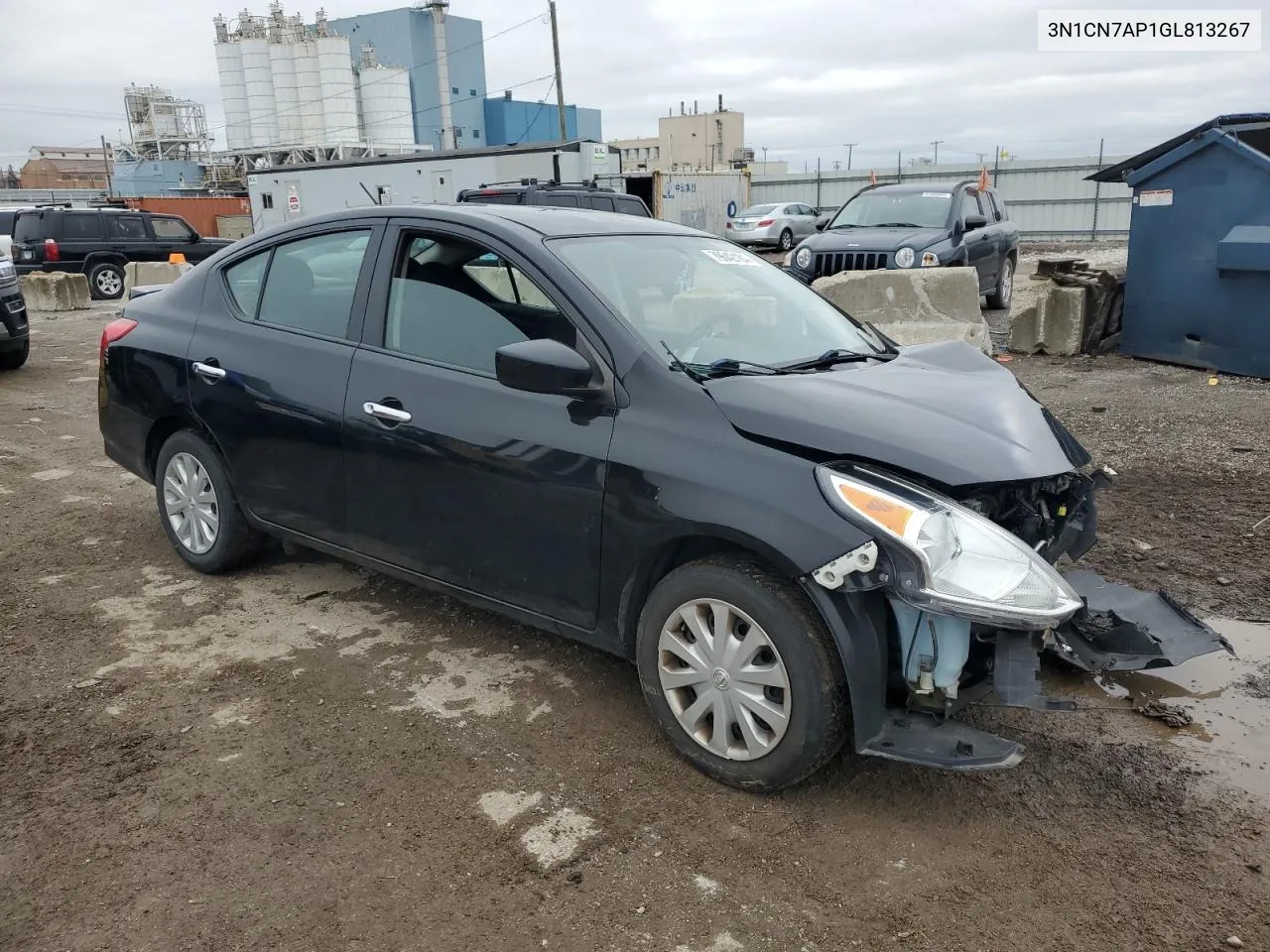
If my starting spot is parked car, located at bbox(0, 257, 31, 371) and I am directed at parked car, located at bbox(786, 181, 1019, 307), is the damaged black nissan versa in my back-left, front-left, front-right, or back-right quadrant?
front-right

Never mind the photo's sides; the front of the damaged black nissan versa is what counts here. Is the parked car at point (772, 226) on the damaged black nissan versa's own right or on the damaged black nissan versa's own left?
on the damaged black nissan versa's own left

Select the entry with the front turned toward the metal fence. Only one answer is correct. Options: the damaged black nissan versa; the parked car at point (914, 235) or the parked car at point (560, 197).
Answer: the parked car at point (560, 197)

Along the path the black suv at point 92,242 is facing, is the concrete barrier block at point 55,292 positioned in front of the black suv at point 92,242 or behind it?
behind

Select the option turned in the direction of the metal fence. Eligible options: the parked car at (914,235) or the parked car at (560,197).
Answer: the parked car at (560,197)

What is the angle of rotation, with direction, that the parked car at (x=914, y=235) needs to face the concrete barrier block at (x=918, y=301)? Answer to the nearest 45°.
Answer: approximately 45° to its left

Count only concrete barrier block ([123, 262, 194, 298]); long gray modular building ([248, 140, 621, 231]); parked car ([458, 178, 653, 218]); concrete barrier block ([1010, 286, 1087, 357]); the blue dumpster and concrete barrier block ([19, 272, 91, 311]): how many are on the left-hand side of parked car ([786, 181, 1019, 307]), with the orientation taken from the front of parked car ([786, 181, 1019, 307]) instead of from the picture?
2

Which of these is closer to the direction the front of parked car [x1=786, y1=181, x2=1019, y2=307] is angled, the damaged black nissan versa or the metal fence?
the damaged black nissan versa

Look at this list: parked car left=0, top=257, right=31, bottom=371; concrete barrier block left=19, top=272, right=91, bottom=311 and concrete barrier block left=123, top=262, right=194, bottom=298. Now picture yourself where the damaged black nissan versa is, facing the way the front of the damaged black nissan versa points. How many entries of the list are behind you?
3

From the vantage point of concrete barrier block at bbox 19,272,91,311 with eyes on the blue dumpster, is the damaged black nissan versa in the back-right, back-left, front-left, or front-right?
front-right

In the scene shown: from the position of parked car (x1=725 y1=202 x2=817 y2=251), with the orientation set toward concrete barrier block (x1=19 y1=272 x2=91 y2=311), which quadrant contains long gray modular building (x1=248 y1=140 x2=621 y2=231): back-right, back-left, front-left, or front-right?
front-right

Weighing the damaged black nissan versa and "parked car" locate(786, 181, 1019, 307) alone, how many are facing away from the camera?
0

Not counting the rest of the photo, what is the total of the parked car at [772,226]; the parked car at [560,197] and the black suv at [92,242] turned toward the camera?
0

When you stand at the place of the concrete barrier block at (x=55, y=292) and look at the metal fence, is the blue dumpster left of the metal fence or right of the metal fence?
right
